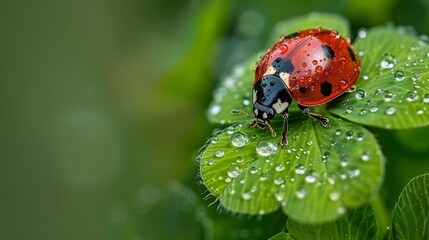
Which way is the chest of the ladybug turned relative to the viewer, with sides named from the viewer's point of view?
facing the viewer and to the left of the viewer

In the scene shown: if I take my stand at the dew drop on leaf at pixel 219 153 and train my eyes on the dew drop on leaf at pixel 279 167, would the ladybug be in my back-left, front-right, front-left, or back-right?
front-left
